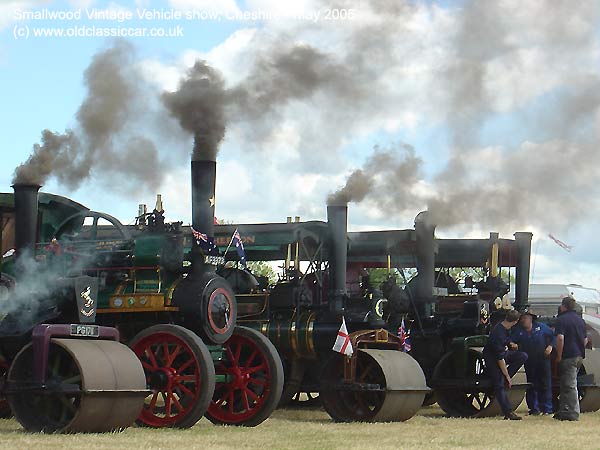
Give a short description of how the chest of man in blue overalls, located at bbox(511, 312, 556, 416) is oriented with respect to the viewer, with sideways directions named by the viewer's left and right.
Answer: facing the viewer and to the left of the viewer

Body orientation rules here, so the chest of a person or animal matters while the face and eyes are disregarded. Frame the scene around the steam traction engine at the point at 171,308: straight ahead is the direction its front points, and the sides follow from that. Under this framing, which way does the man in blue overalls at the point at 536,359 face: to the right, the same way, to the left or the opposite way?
to the right

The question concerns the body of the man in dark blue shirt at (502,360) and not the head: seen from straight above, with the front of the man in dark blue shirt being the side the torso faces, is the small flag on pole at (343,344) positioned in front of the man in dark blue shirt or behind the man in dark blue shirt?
behind

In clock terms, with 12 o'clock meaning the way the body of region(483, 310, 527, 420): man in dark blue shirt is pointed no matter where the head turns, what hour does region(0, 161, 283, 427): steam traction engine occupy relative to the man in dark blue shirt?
The steam traction engine is roughly at 5 o'clock from the man in dark blue shirt.

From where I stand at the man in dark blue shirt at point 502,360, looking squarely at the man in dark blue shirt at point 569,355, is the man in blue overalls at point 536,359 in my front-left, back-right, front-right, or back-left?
front-left

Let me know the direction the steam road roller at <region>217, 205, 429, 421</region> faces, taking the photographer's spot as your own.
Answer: facing the viewer and to the right of the viewer

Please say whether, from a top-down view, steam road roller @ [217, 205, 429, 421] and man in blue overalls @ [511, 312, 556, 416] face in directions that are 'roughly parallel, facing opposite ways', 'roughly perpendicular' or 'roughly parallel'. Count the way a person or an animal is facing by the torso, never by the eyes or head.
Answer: roughly perpendicular

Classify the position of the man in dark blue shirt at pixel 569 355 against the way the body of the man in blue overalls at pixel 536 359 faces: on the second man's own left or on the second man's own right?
on the second man's own left

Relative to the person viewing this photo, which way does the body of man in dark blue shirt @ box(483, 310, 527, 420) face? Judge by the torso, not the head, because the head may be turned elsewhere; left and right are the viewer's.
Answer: facing to the right of the viewer

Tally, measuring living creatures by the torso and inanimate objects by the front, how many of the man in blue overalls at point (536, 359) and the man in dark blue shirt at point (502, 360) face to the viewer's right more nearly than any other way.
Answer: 1

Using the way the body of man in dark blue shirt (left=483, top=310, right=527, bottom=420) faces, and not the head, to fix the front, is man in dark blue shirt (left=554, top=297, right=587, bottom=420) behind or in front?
in front
